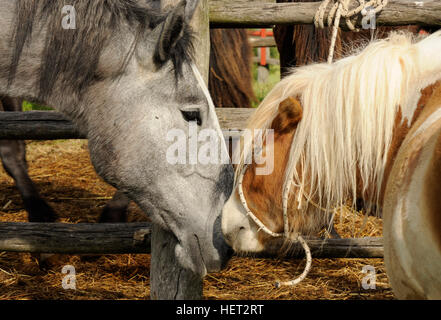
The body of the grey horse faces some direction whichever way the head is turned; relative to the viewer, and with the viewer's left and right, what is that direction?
facing to the right of the viewer

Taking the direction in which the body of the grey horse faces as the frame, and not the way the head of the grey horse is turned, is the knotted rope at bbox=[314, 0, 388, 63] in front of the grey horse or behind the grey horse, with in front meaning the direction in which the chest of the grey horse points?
in front

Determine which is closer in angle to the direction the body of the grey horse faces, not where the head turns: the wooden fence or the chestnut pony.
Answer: the chestnut pony

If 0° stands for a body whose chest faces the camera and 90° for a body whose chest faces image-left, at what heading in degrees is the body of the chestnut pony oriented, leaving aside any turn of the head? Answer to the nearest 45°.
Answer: approximately 90°

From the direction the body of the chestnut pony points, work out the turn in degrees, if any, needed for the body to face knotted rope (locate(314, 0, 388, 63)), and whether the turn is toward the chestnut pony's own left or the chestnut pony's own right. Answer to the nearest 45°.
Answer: approximately 90° to the chestnut pony's own right

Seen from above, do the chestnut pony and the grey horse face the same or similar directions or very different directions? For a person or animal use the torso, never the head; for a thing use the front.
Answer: very different directions
